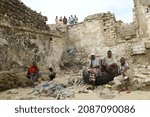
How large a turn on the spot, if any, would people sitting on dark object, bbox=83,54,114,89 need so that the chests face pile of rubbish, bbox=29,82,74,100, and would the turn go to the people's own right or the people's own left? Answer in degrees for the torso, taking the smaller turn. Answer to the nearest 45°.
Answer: approximately 45° to the people's own right

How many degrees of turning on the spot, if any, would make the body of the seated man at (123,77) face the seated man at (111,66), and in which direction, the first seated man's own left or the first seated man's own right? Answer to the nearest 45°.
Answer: approximately 90° to the first seated man's own right

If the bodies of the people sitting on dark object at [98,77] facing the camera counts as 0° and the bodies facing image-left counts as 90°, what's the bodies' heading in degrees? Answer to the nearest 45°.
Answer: approximately 45°

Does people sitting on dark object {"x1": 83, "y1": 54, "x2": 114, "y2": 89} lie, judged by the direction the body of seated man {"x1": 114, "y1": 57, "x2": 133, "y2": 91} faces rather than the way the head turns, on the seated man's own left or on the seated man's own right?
on the seated man's own right
